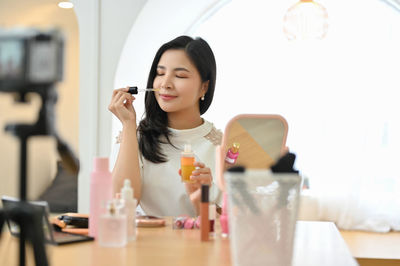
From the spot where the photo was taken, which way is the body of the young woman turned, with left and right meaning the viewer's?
facing the viewer and to the left of the viewer

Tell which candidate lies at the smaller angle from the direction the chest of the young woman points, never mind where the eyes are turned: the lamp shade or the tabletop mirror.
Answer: the tabletop mirror

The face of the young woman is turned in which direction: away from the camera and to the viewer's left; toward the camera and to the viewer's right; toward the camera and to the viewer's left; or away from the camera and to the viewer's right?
toward the camera and to the viewer's left

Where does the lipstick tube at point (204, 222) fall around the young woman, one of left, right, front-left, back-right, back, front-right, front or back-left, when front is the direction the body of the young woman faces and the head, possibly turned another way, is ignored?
front-left

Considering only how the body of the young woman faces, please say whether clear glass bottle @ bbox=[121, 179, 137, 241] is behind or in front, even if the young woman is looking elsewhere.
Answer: in front
